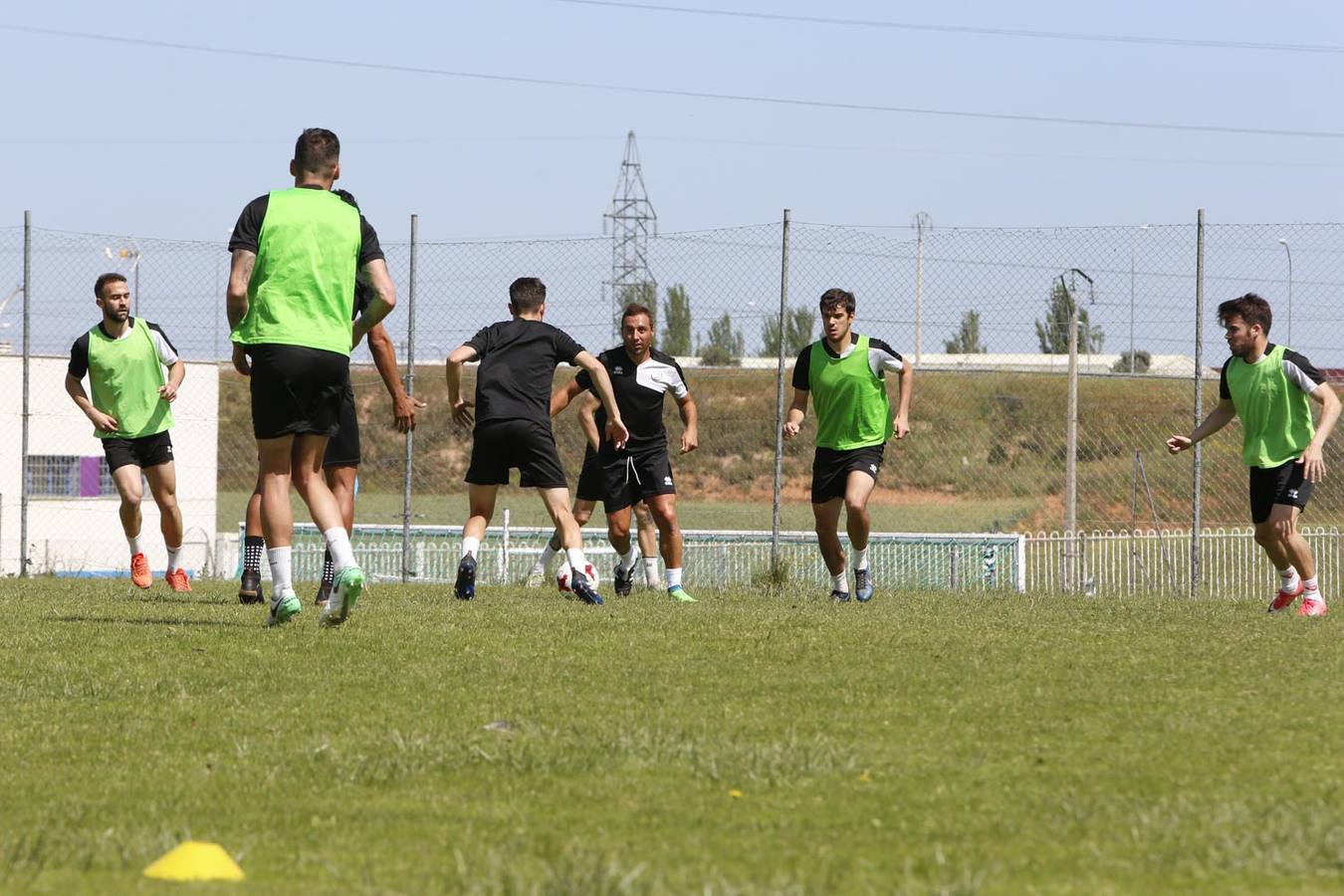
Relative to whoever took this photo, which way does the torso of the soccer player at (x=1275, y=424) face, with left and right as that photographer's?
facing the viewer and to the left of the viewer

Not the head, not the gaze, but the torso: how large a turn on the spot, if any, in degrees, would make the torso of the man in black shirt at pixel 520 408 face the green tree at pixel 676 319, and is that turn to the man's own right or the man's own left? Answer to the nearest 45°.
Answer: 0° — they already face it

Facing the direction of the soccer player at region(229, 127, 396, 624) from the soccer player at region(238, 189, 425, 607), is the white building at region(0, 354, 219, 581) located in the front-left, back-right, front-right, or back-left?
back-right

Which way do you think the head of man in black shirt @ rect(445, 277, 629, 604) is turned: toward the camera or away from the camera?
away from the camera

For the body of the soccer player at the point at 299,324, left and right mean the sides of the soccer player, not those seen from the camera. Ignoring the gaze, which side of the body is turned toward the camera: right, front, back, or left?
back

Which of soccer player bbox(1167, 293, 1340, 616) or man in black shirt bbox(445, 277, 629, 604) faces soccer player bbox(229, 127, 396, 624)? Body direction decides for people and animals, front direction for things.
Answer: soccer player bbox(1167, 293, 1340, 616)

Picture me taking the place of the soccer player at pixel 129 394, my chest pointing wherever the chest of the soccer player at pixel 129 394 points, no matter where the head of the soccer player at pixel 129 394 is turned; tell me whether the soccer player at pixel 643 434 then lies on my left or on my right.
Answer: on my left

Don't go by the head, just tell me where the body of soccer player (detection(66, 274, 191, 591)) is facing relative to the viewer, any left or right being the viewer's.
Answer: facing the viewer

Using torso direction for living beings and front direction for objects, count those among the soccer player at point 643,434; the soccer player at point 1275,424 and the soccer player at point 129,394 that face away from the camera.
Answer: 0

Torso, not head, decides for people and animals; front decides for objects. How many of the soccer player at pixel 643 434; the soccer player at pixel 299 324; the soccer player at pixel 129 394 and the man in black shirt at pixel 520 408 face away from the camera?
2

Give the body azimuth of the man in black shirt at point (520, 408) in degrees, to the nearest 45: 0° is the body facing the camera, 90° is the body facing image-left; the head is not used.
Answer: approximately 180°
